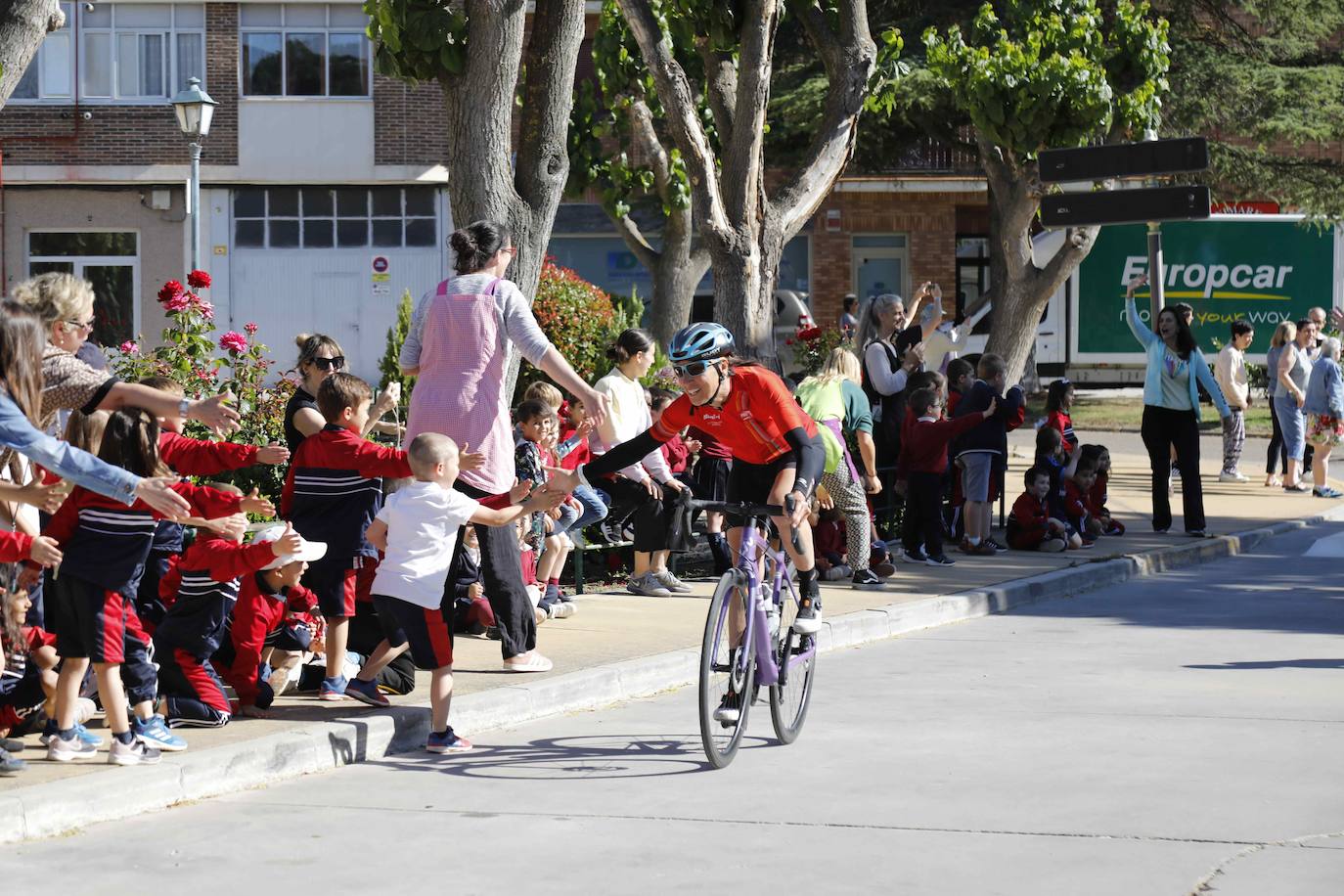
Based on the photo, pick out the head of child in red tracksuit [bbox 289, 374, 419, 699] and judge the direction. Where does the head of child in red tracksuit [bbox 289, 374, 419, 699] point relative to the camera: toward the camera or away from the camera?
away from the camera

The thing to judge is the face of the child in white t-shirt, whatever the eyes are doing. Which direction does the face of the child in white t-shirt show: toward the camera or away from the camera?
away from the camera

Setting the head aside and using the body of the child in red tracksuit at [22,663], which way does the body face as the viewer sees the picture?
to the viewer's right

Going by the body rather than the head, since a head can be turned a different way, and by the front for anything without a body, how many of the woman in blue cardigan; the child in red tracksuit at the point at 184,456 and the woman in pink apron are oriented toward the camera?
1

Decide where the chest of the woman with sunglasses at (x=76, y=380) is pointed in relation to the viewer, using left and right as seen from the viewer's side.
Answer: facing to the right of the viewer

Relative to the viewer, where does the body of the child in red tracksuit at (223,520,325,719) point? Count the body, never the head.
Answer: to the viewer's right

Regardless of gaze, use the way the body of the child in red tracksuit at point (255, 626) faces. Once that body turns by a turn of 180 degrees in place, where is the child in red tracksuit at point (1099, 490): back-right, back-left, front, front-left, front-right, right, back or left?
back-right

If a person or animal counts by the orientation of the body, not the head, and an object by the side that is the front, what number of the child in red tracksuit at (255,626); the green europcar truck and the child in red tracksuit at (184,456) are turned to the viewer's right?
2

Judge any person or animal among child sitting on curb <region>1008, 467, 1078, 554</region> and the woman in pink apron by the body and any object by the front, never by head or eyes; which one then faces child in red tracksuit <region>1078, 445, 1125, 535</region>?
the woman in pink apron

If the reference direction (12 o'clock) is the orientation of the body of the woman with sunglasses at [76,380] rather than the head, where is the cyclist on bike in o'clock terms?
The cyclist on bike is roughly at 12 o'clock from the woman with sunglasses.

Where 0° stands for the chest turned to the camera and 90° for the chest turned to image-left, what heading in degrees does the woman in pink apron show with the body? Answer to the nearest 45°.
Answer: approximately 225°
